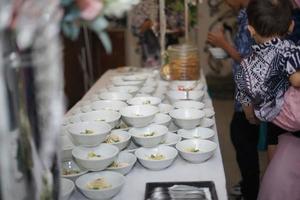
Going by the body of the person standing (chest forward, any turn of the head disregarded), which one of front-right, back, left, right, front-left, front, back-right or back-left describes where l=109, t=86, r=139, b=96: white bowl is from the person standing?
front

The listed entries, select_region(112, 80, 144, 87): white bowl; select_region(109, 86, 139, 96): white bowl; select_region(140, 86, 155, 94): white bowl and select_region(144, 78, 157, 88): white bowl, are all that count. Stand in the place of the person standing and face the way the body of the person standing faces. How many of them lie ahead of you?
4

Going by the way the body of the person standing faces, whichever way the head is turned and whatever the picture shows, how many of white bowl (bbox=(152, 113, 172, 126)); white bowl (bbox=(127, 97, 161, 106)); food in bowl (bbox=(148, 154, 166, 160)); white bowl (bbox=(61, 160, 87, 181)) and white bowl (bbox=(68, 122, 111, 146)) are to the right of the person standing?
0

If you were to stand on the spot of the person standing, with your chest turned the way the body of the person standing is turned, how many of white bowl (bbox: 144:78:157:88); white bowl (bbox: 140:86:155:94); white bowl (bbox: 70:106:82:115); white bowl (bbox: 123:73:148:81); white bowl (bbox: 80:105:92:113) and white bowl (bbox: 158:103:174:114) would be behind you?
0

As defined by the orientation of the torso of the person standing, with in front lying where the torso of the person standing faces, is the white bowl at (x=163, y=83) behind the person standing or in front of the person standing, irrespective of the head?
in front

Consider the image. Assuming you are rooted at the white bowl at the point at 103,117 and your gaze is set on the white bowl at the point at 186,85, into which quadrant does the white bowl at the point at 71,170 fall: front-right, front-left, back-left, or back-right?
back-right

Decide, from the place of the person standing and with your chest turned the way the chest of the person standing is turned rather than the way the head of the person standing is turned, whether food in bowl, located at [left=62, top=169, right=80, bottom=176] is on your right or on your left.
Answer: on your left

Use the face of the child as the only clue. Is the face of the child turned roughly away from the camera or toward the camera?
away from the camera

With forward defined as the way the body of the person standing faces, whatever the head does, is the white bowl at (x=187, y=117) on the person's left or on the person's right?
on the person's left

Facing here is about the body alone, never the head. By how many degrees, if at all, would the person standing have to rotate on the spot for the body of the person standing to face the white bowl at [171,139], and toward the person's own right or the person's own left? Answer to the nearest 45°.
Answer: approximately 45° to the person's own left

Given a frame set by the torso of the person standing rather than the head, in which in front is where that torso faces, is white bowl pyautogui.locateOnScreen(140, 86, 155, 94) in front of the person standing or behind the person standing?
in front

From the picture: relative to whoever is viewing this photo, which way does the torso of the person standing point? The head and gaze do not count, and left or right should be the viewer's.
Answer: facing to the left of the viewer

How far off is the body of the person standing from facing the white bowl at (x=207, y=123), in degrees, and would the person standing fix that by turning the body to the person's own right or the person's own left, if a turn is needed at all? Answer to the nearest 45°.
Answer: approximately 90° to the person's own left

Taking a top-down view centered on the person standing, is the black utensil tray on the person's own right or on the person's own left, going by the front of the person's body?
on the person's own left
